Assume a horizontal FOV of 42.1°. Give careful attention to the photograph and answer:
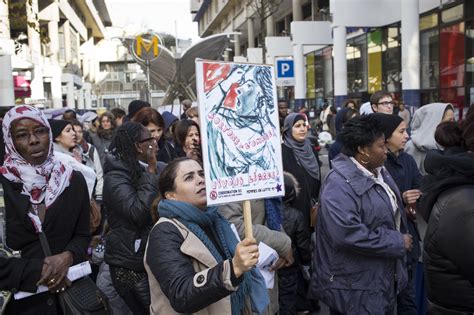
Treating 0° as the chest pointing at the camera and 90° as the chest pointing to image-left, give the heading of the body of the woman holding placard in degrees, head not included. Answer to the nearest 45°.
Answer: approximately 315°

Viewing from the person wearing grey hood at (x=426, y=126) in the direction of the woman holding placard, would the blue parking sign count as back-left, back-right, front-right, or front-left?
back-right

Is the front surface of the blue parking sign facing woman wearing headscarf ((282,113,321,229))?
yes

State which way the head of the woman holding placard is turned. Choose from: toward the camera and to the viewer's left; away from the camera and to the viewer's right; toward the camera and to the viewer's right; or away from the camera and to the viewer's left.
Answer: toward the camera and to the viewer's right

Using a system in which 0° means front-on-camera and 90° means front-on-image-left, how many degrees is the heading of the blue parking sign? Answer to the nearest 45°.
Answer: approximately 0°
